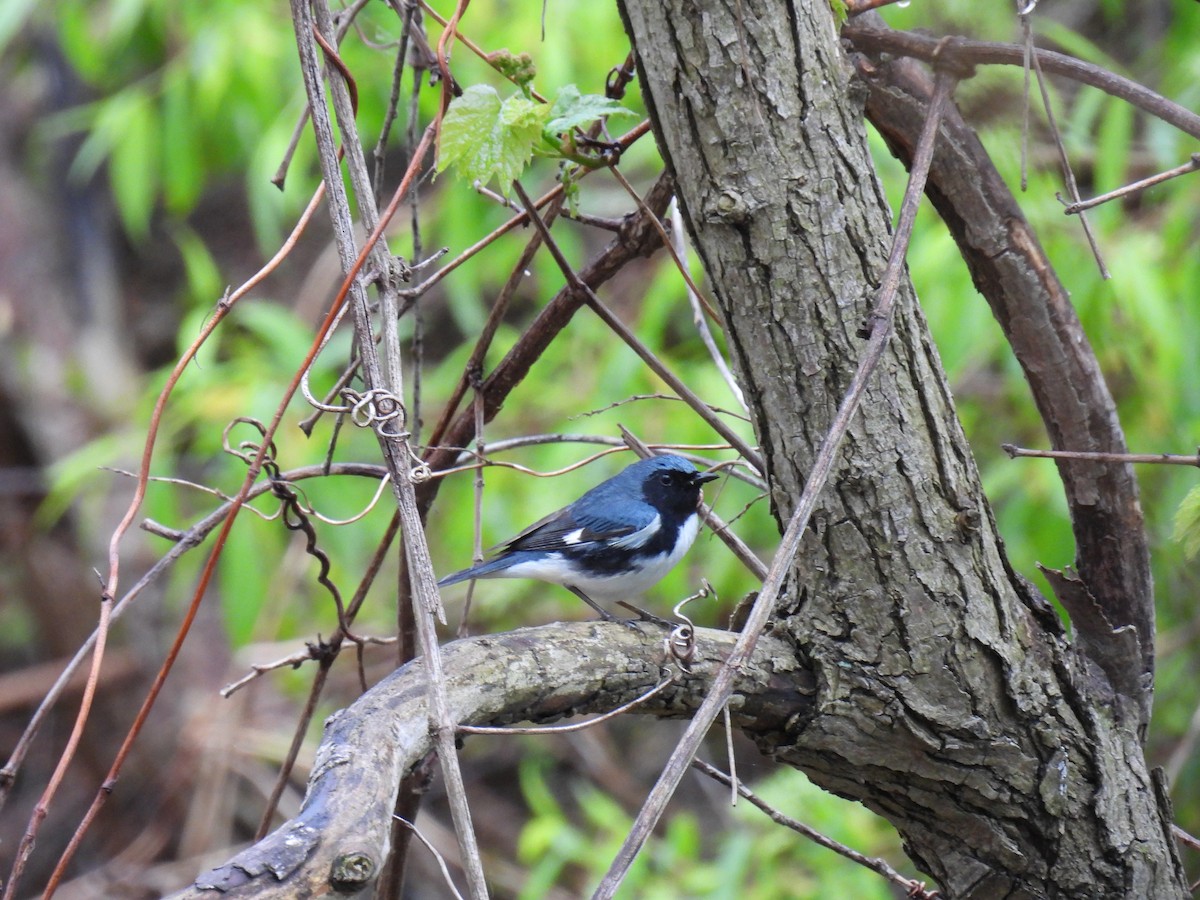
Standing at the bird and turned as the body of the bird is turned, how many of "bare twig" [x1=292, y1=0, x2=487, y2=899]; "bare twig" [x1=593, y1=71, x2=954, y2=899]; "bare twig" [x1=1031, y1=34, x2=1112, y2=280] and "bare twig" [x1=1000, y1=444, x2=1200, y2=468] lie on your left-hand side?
0

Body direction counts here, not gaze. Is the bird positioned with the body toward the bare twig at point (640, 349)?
no

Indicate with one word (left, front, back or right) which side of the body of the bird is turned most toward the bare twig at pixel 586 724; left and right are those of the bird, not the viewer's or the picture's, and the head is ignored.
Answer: right

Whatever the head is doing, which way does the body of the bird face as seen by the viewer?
to the viewer's right

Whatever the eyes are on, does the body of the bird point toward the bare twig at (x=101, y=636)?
no

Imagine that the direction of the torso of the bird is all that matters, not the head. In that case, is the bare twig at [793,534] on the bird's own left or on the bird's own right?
on the bird's own right
